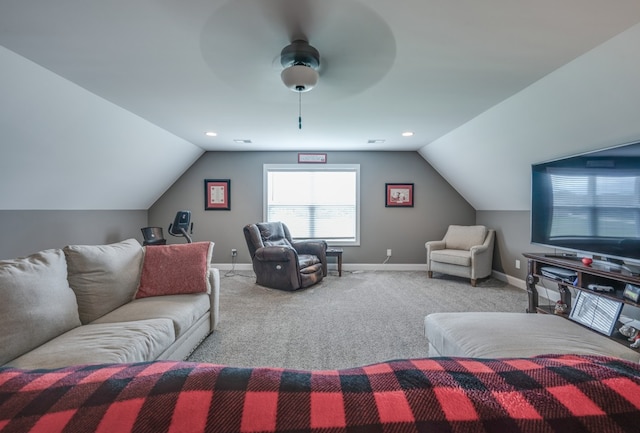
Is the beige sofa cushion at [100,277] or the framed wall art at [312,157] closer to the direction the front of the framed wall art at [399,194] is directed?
the beige sofa cushion

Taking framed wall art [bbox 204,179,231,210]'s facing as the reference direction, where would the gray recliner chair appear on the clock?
The gray recliner chair is roughly at 11 o'clock from the framed wall art.

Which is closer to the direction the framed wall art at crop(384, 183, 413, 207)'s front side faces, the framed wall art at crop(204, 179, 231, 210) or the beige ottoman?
the beige ottoman

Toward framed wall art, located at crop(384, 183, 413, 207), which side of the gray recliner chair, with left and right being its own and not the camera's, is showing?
left

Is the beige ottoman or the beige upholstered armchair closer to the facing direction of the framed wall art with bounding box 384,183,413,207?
the beige ottoman

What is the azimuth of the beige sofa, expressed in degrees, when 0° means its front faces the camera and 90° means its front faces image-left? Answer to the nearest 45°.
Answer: approximately 315°

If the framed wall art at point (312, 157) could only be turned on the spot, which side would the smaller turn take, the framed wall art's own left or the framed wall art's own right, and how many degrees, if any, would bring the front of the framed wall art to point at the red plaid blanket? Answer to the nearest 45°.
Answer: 0° — it already faces it

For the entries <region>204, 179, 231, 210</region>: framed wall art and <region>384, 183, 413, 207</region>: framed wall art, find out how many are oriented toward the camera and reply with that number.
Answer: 2

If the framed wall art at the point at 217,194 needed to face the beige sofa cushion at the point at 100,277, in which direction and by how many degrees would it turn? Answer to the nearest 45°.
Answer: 0° — it already faces it
